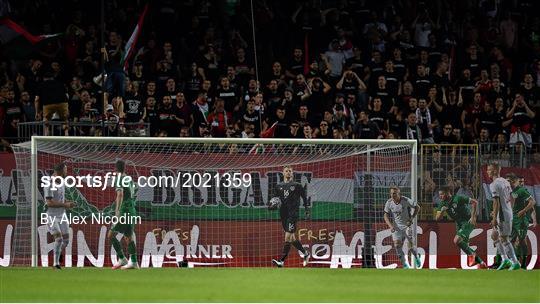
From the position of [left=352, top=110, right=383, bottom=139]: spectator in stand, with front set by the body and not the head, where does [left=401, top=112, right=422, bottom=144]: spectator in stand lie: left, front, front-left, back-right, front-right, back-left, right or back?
left

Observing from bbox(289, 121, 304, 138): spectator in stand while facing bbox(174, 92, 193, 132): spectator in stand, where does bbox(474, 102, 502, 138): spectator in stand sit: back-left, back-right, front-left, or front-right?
back-right

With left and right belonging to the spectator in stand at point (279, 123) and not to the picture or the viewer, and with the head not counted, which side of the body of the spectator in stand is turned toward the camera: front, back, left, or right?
front

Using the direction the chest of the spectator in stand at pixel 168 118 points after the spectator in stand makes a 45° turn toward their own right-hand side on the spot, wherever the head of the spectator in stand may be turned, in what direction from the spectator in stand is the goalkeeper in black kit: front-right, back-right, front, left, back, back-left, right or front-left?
left

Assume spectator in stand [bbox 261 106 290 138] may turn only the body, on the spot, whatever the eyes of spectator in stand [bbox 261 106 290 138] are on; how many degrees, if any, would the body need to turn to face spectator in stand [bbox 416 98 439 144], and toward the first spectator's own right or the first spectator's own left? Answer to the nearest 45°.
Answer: approximately 90° to the first spectator's own left

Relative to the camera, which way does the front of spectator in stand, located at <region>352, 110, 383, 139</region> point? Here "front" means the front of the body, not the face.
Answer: toward the camera

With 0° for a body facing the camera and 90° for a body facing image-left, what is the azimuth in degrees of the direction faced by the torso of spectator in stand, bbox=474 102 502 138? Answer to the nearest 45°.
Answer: approximately 0°

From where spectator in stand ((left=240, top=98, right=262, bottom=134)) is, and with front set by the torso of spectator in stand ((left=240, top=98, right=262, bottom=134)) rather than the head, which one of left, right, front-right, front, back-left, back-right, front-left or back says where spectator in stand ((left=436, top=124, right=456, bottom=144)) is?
left

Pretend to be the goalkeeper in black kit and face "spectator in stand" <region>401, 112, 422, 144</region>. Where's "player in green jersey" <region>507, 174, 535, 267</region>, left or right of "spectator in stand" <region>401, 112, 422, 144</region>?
right

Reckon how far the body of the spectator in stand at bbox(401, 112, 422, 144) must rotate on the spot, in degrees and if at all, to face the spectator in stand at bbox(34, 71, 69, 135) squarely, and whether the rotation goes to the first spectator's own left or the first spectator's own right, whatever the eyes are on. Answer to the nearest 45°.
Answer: approximately 90° to the first spectator's own right

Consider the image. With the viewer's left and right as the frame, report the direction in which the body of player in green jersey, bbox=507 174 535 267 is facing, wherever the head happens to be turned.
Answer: facing the viewer and to the left of the viewer

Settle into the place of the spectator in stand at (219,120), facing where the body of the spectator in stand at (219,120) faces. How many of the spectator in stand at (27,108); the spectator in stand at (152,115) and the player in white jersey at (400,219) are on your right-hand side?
2
